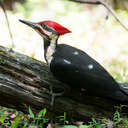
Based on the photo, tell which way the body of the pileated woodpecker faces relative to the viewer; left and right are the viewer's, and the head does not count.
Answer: facing to the left of the viewer
